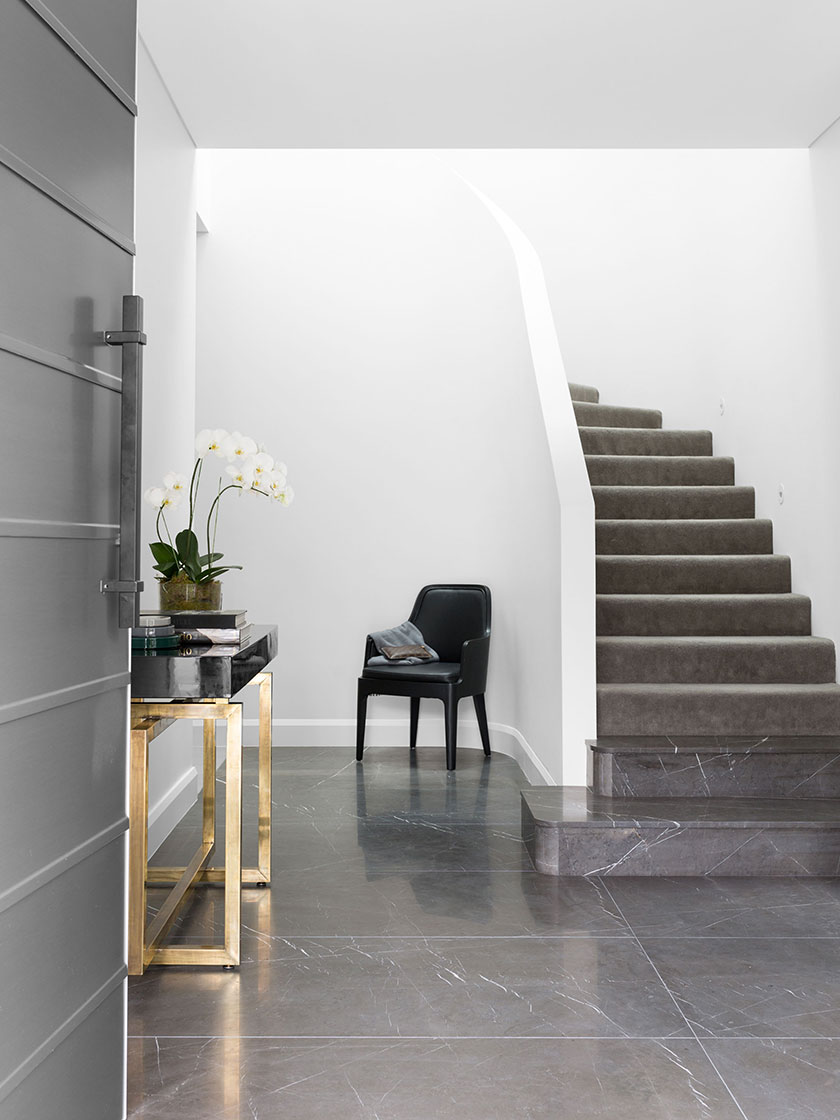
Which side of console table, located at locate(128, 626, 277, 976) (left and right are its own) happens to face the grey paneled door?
right

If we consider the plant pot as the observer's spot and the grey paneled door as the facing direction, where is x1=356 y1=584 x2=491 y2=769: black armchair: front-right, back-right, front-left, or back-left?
back-left

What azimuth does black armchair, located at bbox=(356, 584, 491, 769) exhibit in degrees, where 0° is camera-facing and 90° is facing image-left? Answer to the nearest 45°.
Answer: approximately 45°

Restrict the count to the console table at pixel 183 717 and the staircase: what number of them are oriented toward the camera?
1

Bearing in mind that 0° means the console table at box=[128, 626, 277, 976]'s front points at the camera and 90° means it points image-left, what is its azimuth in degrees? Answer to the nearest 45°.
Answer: approximately 270°

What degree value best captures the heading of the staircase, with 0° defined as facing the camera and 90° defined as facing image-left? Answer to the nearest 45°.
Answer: approximately 0°

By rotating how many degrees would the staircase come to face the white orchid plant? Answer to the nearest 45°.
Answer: approximately 45° to its right
